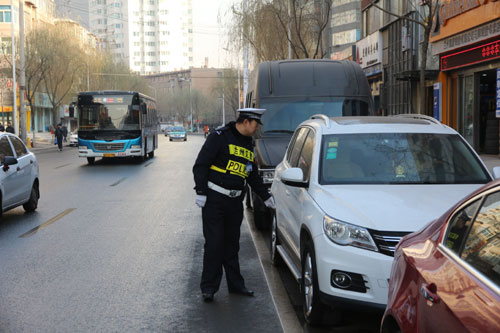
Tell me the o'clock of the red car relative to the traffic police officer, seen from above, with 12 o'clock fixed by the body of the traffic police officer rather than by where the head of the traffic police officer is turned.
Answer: The red car is roughly at 1 o'clock from the traffic police officer.

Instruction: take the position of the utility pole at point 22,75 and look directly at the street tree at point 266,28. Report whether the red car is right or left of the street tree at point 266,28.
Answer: right

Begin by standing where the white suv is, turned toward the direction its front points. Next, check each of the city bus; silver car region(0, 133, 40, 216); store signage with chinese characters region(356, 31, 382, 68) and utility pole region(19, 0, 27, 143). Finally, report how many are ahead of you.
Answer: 0

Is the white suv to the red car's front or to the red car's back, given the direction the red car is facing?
to the back

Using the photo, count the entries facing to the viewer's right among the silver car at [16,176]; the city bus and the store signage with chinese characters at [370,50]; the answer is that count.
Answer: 0

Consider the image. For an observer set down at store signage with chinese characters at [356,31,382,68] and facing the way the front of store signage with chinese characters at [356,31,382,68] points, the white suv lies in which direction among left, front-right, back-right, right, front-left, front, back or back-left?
front-left

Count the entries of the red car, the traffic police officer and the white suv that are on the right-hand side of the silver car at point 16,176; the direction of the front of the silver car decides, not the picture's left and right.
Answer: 0

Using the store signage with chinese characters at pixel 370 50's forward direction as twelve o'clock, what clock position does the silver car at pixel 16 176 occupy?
The silver car is roughly at 11 o'clock from the store signage with chinese characters.

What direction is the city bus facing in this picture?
toward the camera

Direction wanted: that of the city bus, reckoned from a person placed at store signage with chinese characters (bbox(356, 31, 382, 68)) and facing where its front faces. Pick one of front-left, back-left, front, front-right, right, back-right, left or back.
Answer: front

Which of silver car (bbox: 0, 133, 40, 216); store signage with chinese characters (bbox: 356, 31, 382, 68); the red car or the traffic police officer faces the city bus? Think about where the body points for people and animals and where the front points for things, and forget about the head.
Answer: the store signage with chinese characters

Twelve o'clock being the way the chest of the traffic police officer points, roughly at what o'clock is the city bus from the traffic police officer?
The city bus is roughly at 7 o'clock from the traffic police officer.

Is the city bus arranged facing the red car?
yes

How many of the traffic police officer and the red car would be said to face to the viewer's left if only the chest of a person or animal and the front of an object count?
0

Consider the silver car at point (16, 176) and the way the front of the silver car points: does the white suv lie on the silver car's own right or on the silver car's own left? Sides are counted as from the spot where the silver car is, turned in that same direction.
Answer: on the silver car's own left

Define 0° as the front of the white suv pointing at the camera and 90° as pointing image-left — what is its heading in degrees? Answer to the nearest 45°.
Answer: approximately 315°
